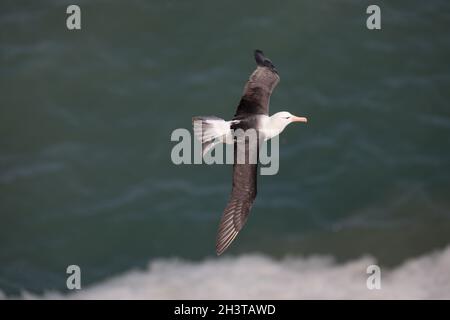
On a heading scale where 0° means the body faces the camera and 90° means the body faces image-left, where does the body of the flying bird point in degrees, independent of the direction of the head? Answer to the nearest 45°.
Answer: approximately 270°
